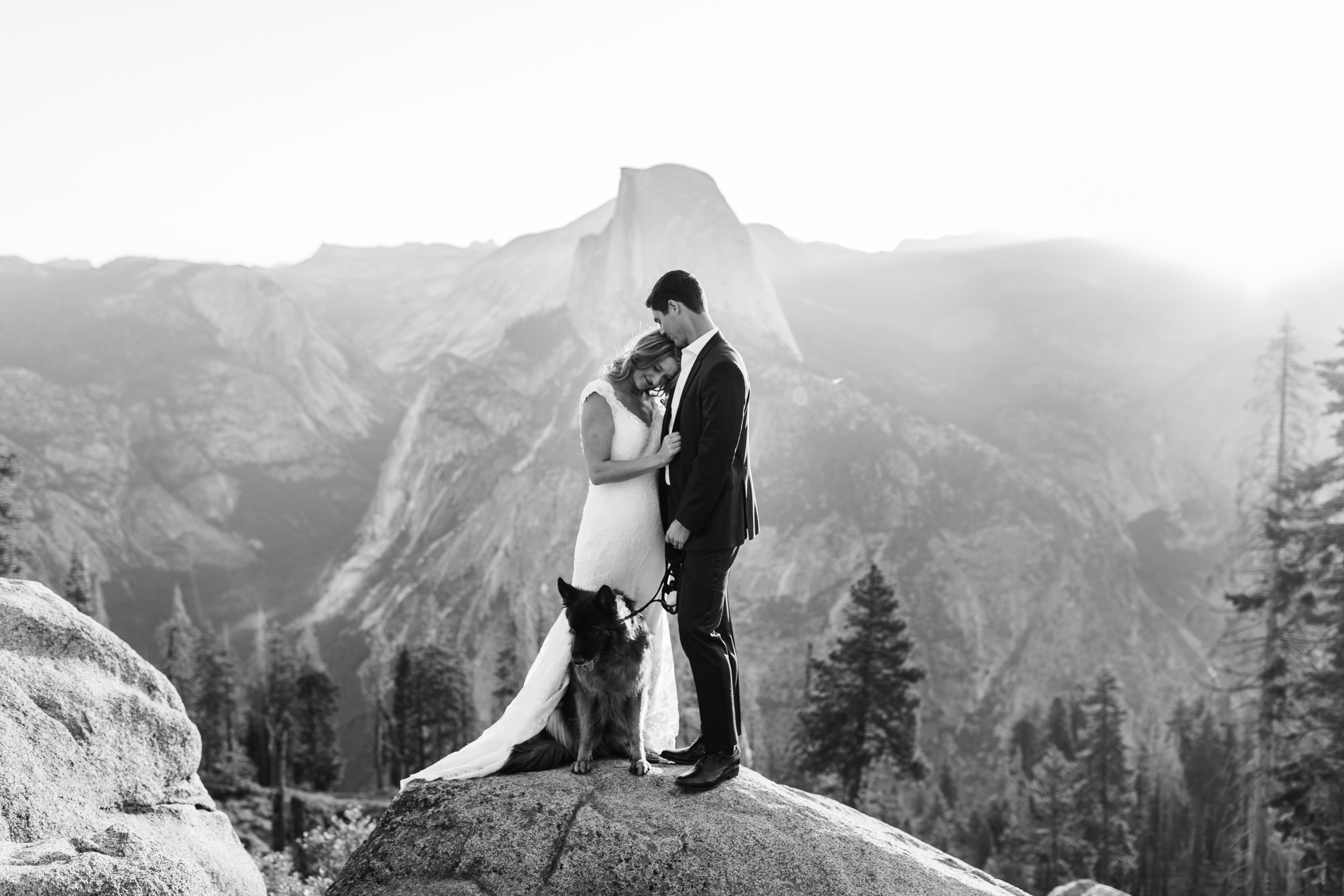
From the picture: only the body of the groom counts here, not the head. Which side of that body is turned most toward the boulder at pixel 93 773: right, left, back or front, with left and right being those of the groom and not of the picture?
front

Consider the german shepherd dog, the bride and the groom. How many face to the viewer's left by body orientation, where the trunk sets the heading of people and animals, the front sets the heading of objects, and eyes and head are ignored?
1

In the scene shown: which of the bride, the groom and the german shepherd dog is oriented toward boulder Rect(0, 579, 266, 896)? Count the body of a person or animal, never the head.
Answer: the groom

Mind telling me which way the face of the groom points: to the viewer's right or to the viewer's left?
to the viewer's left

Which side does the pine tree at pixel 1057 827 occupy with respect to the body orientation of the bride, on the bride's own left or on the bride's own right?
on the bride's own left

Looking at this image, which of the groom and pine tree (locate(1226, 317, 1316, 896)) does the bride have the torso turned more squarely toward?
the groom

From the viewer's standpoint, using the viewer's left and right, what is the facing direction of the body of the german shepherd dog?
facing the viewer

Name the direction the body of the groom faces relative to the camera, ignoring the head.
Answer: to the viewer's left

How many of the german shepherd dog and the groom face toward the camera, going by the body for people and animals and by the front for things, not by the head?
1

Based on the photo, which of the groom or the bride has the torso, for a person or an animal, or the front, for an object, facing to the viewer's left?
the groom

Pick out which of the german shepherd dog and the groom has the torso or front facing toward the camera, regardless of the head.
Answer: the german shepherd dog

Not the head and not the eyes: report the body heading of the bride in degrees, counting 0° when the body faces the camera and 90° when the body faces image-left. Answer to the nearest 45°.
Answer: approximately 315°

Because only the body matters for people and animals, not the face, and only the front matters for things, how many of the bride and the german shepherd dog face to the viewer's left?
0

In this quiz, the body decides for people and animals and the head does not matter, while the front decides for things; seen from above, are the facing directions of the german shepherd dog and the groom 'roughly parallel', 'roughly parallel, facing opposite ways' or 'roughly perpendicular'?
roughly perpendicular

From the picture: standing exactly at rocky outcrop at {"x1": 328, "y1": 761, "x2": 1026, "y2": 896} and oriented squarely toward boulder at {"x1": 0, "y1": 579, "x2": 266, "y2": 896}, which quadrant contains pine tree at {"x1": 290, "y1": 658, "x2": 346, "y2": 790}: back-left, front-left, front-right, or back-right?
front-right
